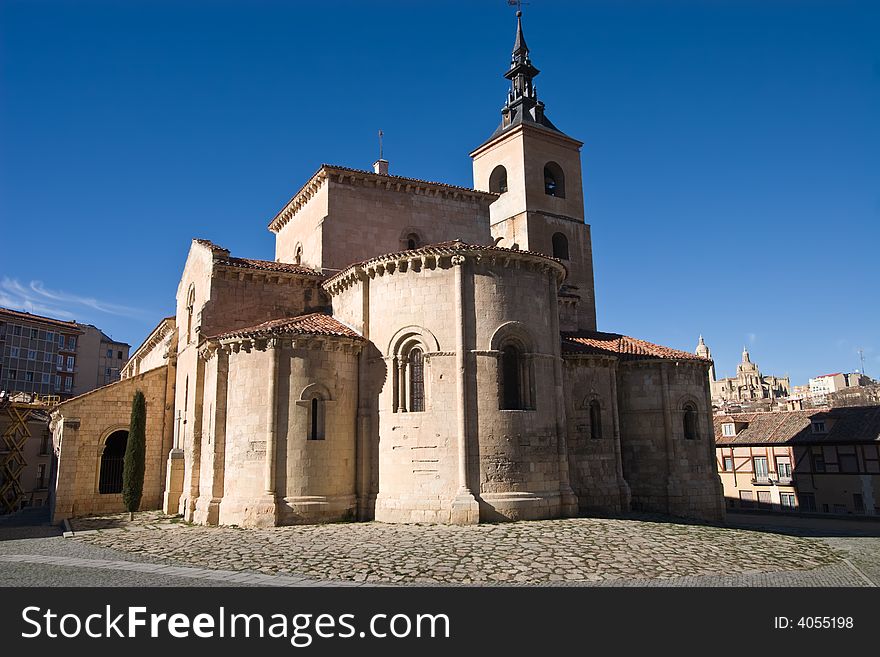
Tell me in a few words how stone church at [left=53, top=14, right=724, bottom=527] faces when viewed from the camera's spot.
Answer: facing away from the viewer and to the left of the viewer
